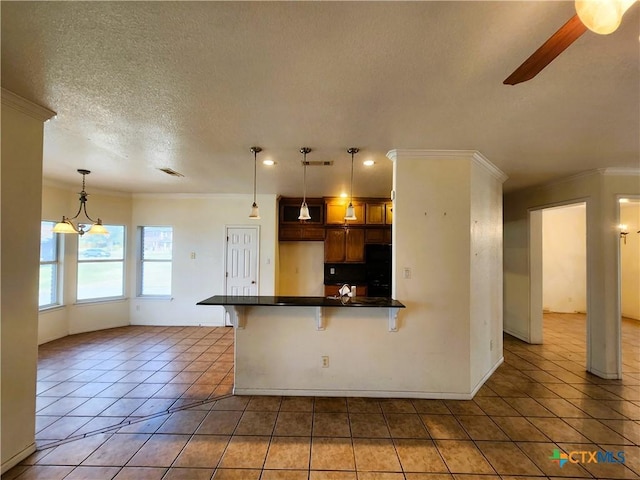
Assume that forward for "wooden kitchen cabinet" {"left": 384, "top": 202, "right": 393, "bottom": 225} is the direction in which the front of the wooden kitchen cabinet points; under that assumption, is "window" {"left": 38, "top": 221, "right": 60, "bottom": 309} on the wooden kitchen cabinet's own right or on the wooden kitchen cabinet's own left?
on the wooden kitchen cabinet's own right

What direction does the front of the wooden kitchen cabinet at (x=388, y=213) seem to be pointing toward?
toward the camera

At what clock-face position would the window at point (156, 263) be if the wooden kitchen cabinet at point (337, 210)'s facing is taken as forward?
The window is roughly at 3 o'clock from the wooden kitchen cabinet.

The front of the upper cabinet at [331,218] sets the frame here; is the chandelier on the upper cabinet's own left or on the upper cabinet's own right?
on the upper cabinet's own right

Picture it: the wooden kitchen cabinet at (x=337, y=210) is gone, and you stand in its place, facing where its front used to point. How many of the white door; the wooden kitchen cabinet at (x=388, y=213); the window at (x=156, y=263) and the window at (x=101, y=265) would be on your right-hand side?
3

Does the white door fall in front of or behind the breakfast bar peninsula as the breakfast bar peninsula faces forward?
behind

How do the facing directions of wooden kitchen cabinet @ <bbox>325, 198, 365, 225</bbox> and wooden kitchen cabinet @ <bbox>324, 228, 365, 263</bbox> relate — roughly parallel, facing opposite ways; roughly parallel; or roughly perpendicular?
roughly parallel

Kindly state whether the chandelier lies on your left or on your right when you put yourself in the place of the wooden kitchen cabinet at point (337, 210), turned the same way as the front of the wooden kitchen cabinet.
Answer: on your right

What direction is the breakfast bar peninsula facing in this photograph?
toward the camera

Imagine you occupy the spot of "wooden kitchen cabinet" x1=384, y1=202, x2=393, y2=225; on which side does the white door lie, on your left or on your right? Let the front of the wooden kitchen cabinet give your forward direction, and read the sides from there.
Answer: on your right

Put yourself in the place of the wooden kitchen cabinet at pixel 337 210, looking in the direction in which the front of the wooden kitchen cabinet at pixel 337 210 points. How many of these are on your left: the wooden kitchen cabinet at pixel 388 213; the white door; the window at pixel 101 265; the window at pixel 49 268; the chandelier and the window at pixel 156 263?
1

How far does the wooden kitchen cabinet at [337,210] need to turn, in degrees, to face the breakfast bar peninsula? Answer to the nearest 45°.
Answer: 0° — it already faces it

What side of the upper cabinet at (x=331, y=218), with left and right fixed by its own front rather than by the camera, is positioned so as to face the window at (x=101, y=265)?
right

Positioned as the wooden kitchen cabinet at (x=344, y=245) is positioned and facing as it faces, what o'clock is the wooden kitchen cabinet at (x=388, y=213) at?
the wooden kitchen cabinet at (x=388, y=213) is roughly at 9 o'clock from the wooden kitchen cabinet at (x=344, y=245).

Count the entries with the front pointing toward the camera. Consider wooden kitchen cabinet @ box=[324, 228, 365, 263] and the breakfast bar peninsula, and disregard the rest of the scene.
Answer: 2

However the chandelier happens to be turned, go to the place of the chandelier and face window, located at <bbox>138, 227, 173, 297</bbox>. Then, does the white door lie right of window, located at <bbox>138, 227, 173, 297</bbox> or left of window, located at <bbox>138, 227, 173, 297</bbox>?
right

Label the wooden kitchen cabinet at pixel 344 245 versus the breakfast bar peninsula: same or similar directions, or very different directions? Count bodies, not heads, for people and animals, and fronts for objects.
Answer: same or similar directions

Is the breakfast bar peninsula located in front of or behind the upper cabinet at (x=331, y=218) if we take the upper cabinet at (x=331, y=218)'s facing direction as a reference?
in front
